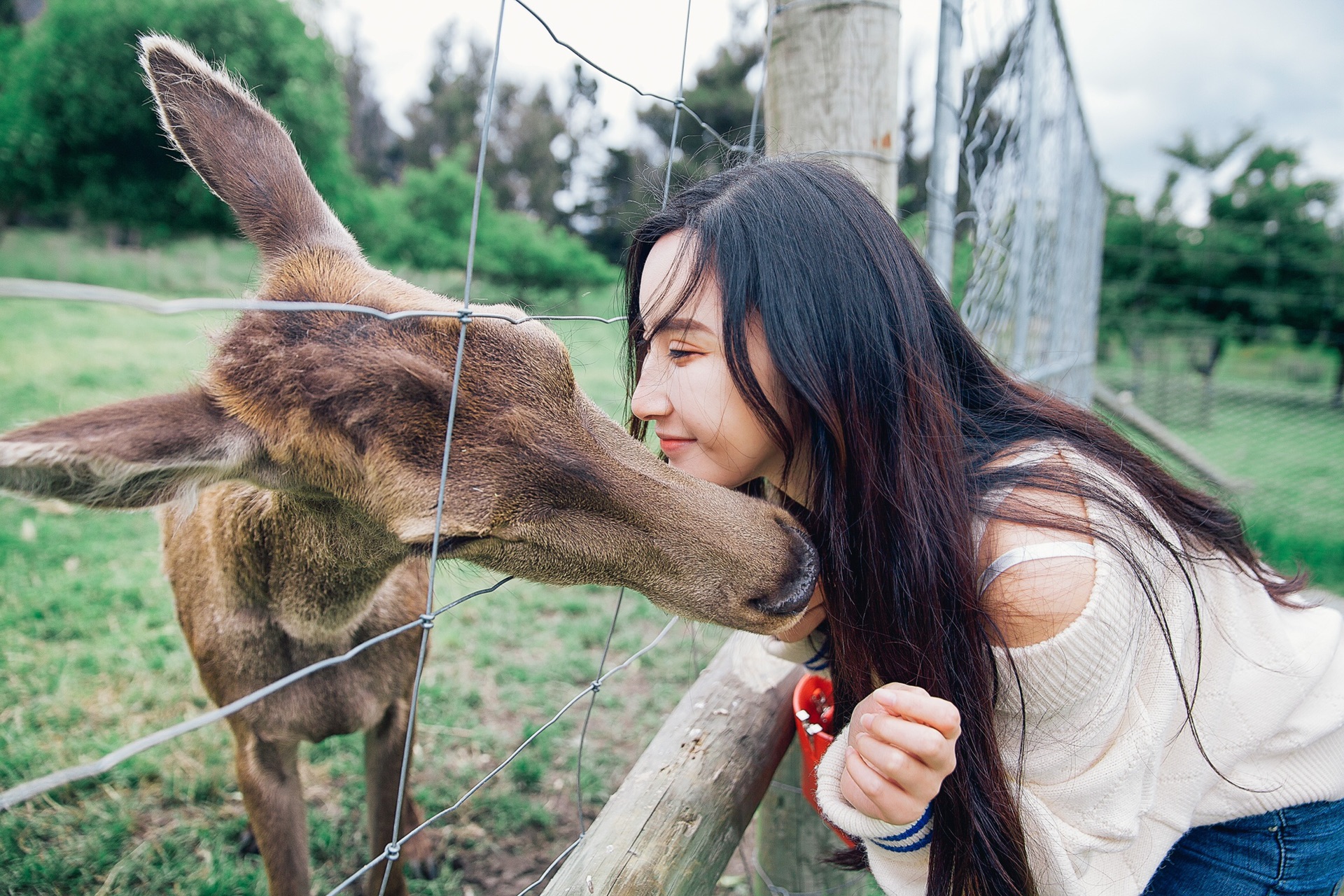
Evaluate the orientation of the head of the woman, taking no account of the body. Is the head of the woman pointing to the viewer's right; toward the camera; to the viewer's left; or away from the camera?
to the viewer's left

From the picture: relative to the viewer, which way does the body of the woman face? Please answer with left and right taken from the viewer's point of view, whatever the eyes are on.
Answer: facing to the left of the viewer

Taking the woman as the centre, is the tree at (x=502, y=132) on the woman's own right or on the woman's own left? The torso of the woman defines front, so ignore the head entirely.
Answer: on the woman's own right

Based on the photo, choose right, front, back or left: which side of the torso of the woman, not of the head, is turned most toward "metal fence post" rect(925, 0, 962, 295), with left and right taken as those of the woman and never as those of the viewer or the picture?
right
